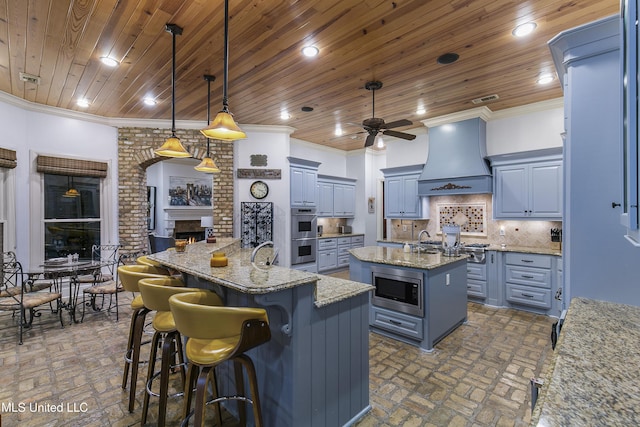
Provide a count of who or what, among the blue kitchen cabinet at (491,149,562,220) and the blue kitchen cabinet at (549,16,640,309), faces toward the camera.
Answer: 1

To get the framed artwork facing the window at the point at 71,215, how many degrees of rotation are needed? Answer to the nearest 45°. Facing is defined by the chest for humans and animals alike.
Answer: approximately 45° to its right

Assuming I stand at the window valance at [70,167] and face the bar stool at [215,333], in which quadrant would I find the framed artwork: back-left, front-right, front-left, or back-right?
back-left

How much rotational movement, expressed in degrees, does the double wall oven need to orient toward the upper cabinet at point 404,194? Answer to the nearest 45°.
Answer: approximately 45° to its left

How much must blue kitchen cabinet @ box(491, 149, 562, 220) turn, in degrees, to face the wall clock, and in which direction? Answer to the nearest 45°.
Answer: approximately 90° to its right

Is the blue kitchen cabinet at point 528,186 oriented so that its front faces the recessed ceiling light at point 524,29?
yes

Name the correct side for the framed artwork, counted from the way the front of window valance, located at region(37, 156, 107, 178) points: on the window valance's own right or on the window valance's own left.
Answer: on the window valance's own left

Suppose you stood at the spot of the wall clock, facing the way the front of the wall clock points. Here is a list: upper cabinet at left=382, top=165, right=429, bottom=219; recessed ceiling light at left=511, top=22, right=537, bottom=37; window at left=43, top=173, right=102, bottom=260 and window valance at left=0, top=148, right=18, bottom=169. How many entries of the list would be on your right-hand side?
2

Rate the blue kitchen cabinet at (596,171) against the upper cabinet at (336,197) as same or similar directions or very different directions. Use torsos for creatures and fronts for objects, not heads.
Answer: very different directions

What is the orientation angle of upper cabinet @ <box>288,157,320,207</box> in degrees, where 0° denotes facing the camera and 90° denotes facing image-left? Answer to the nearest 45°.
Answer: approximately 315°

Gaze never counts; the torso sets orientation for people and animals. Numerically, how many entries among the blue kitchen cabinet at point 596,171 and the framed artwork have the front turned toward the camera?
1

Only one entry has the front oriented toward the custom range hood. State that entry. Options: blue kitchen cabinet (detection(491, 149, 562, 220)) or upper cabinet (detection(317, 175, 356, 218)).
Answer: the upper cabinet
